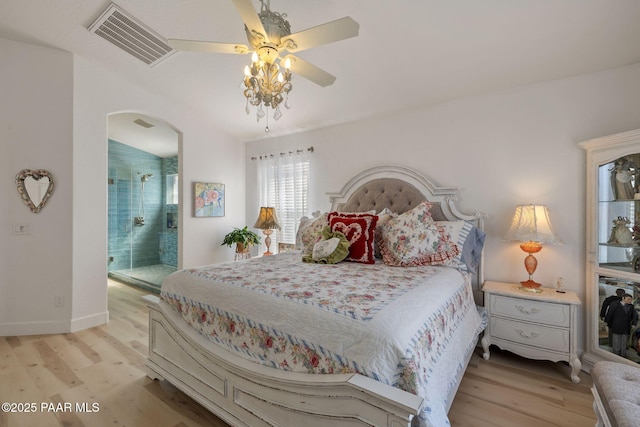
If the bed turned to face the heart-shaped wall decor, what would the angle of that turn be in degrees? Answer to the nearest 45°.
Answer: approximately 90° to its right

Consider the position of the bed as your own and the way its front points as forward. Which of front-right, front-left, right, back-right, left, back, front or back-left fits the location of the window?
back-right

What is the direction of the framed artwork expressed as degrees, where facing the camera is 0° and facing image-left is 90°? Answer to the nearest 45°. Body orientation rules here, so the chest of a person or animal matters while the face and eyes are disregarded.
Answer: approximately 315°

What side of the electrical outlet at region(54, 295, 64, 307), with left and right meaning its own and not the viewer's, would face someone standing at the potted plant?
left
